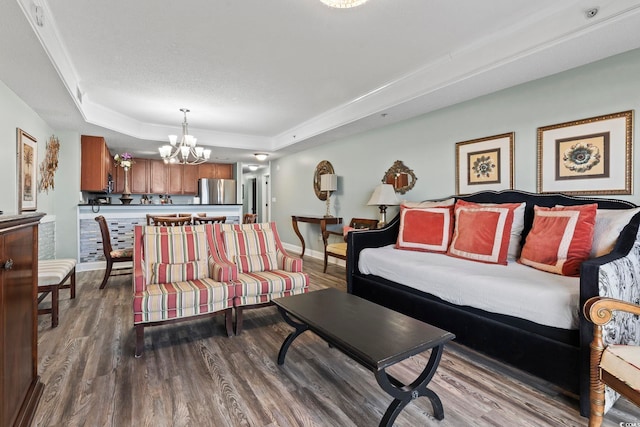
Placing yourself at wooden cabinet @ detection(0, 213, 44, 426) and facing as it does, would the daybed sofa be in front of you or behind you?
in front

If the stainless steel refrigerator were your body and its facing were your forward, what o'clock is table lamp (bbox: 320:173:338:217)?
The table lamp is roughly at 11 o'clock from the stainless steel refrigerator.

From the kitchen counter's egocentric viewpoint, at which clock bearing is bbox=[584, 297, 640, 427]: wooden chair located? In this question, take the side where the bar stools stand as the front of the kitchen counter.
The wooden chair is roughly at 11 o'clock from the kitchen counter.

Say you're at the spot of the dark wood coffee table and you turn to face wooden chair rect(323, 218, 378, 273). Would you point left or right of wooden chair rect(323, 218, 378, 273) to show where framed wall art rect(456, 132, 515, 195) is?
right

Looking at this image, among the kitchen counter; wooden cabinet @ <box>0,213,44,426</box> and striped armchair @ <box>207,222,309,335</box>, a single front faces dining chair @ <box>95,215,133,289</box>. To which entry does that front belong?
the kitchen counter

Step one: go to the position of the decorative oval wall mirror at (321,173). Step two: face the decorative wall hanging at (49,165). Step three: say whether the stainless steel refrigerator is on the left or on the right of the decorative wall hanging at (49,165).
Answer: right

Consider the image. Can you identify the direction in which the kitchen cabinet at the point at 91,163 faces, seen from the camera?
facing to the right of the viewer

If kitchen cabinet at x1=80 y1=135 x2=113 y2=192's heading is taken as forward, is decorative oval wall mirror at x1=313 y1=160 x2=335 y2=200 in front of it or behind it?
in front

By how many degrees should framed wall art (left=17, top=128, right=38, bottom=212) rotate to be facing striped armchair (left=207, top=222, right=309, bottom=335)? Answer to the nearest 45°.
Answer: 0° — it already faces it

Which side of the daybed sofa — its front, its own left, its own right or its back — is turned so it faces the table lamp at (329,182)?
right

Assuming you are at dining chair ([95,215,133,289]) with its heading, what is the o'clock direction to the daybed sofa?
The daybed sofa is roughly at 2 o'clock from the dining chair.
